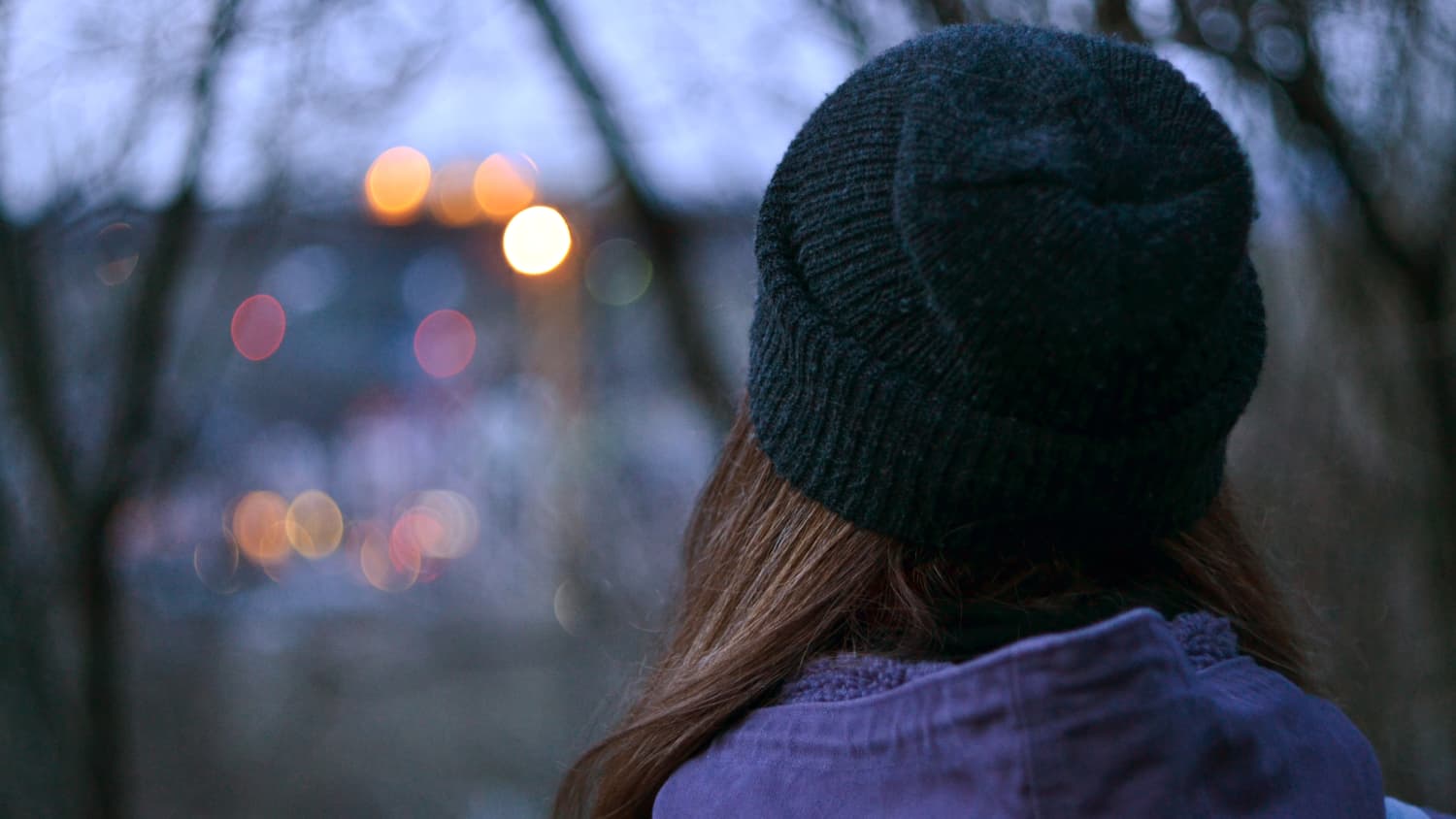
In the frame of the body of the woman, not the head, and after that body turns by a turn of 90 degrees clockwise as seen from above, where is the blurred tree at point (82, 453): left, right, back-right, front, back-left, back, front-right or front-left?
back-left

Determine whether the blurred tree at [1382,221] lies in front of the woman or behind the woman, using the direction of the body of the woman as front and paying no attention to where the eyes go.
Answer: in front

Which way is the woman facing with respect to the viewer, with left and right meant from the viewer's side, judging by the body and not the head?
facing away from the viewer
